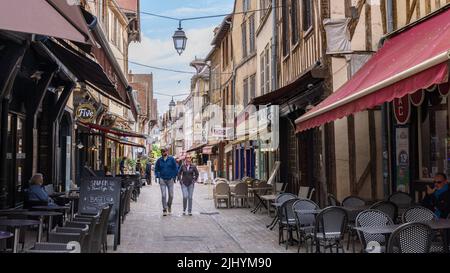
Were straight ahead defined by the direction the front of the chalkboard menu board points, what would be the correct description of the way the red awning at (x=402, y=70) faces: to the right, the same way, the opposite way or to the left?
to the right

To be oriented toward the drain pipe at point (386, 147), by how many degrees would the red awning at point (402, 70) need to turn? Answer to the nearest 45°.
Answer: approximately 135° to its right

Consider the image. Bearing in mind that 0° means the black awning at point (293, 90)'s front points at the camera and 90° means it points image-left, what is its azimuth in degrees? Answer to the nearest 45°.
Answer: approximately 45°

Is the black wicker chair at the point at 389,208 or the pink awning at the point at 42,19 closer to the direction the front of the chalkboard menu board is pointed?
the pink awning

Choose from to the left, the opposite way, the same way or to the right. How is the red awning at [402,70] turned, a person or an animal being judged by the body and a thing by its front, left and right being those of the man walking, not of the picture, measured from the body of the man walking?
to the right

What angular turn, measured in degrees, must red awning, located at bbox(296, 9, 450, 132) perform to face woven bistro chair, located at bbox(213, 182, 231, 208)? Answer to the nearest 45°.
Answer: approximately 90° to its right

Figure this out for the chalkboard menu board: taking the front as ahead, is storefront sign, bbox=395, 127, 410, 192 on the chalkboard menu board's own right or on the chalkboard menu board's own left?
on the chalkboard menu board's own left
